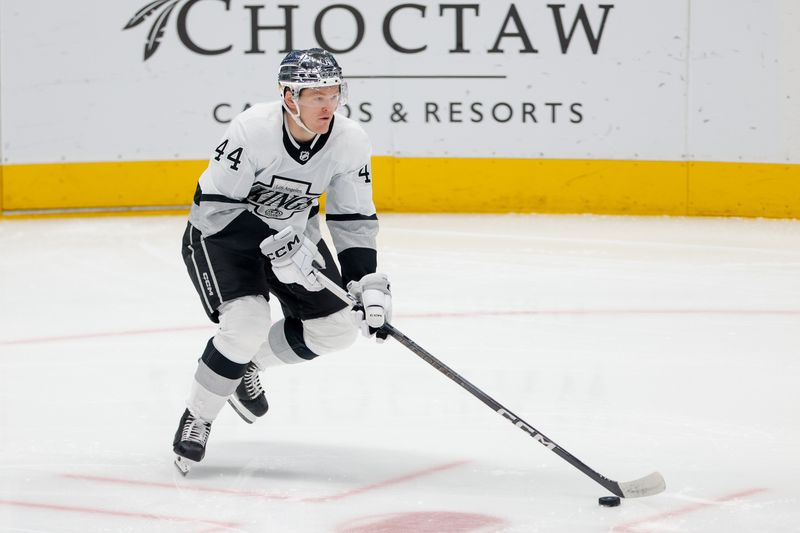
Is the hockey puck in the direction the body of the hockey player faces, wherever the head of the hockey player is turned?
yes

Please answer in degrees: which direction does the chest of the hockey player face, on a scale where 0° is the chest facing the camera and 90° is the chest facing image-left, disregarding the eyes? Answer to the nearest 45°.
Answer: approximately 315°

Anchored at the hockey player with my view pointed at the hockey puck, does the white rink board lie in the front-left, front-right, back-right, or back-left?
back-left

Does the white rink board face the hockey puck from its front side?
yes

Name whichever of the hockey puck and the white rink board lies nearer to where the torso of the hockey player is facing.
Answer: the hockey puck

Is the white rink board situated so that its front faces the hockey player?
yes

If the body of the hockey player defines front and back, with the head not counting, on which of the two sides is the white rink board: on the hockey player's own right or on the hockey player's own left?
on the hockey player's own left

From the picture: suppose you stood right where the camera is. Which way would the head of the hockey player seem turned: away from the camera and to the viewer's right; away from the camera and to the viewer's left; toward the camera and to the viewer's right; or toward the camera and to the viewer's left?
toward the camera and to the viewer's right
